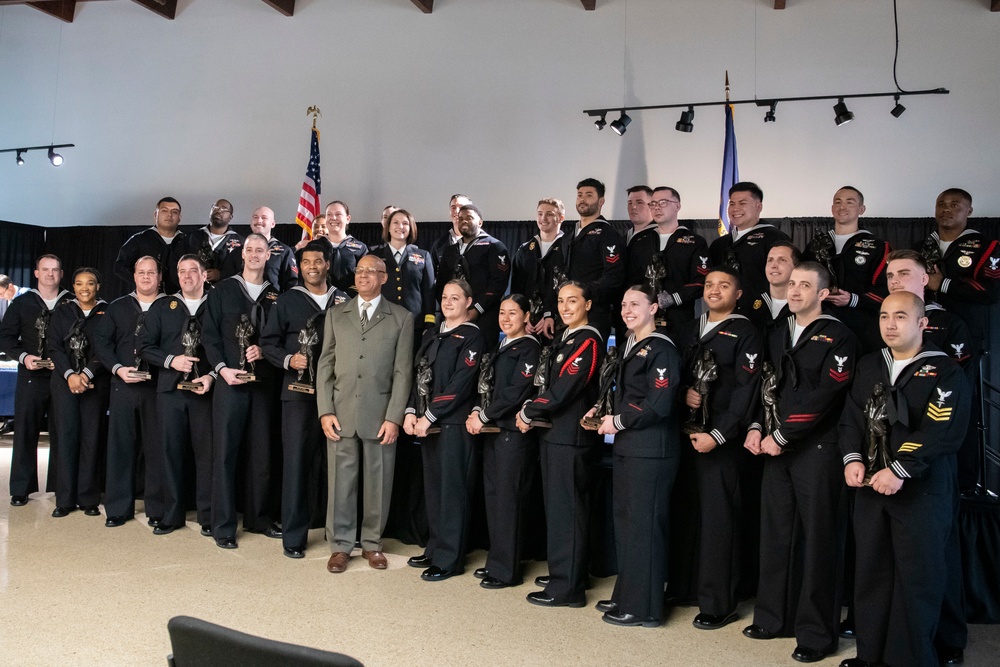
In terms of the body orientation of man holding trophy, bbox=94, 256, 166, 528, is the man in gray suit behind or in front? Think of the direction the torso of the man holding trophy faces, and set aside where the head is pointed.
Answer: in front

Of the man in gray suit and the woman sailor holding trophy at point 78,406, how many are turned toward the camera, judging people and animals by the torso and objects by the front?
2

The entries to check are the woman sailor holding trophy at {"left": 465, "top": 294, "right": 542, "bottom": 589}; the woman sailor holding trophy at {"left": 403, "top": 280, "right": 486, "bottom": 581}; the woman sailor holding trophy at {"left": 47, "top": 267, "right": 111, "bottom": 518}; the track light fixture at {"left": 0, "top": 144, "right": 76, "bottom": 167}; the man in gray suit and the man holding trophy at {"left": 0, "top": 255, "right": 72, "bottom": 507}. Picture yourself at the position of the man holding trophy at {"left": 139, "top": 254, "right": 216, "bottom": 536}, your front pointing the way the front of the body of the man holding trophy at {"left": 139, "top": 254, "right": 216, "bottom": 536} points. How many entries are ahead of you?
3

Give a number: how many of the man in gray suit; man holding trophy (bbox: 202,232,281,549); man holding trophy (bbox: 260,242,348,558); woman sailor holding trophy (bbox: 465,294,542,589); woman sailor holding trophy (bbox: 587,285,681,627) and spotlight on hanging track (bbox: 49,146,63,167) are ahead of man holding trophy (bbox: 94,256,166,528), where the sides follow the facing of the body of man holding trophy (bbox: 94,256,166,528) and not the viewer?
5

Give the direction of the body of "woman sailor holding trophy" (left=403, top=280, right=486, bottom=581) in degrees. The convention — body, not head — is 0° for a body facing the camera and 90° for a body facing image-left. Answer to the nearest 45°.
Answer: approximately 45°

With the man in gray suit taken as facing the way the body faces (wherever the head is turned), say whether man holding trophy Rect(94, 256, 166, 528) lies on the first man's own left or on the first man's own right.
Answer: on the first man's own right

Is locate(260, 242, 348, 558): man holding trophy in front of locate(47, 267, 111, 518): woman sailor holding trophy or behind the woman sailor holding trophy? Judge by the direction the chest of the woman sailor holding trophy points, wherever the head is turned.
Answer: in front
